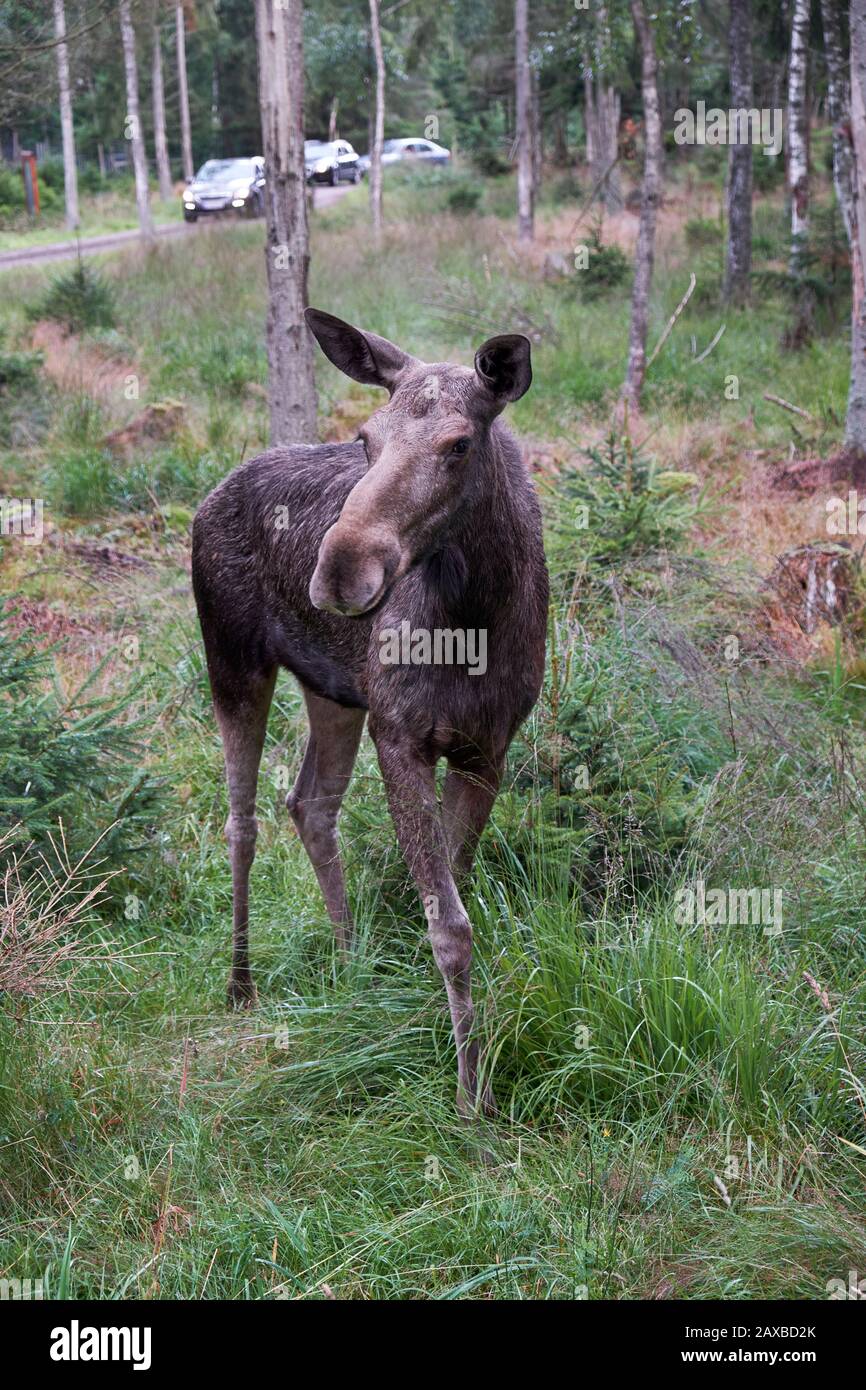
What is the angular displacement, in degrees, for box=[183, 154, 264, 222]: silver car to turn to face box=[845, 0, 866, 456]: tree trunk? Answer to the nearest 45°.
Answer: approximately 45° to its left

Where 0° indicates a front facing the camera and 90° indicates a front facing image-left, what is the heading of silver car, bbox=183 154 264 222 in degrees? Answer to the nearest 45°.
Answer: approximately 45°

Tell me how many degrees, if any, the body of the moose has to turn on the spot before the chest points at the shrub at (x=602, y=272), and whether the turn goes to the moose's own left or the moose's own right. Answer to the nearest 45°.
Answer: approximately 135° to the moose's own left

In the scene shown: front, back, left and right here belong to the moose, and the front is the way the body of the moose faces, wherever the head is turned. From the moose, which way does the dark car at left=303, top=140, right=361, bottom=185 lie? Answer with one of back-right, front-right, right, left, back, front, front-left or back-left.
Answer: back-left

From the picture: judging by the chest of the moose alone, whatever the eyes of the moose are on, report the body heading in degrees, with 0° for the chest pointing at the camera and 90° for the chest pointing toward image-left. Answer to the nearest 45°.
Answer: approximately 315°

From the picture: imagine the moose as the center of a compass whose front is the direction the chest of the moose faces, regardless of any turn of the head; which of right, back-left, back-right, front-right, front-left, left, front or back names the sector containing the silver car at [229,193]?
back-left

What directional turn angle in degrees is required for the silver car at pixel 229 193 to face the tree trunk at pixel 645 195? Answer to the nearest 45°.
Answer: approximately 45° to its left
